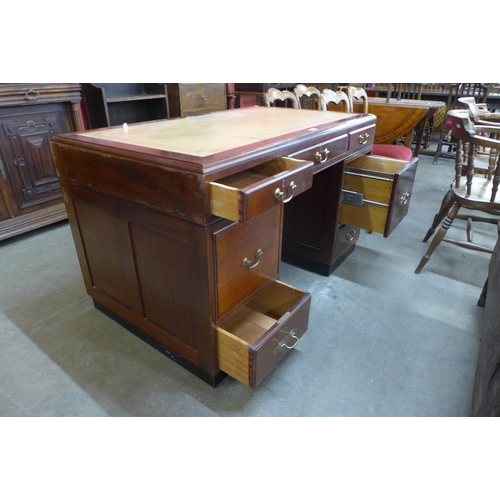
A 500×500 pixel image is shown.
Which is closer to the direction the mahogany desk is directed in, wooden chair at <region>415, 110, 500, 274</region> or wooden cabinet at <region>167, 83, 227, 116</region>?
the wooden chair

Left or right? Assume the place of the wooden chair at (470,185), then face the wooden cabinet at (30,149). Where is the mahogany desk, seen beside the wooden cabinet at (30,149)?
left
